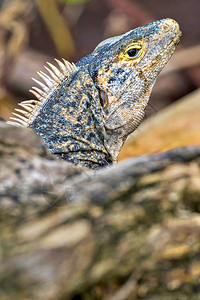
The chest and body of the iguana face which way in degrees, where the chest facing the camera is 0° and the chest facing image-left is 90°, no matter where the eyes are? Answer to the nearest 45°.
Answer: approximately 270°
